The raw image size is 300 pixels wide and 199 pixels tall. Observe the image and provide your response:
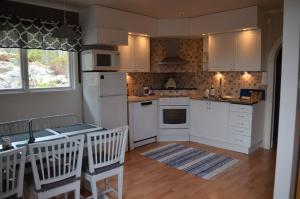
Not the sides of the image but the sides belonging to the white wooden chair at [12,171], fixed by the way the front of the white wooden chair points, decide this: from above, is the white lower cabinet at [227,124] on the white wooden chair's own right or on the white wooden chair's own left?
on the white wooden chair's own right

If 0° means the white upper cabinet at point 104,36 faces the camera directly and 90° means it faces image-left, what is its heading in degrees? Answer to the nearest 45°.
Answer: approximately 315°

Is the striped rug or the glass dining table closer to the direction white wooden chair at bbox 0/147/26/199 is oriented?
the glass dining table

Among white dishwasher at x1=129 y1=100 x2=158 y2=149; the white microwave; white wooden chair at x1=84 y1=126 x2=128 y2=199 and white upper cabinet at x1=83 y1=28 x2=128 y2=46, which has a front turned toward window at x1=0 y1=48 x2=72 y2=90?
the white wooden chair

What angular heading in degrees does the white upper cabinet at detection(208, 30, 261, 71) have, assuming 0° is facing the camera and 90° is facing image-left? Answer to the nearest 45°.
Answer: approximately 45°

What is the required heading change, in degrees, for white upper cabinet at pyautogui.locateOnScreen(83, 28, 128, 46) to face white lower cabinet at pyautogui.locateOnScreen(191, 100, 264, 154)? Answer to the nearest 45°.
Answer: approximately 45° to its left
